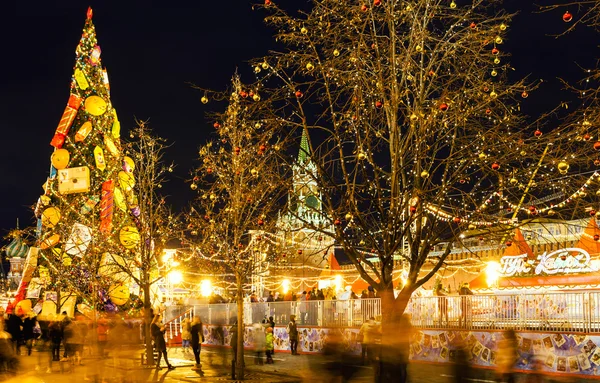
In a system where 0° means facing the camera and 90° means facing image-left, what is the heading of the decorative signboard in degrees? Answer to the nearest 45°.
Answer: approximately 0°

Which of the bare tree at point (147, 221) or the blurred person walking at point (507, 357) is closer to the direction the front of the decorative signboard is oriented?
the blurred person walking

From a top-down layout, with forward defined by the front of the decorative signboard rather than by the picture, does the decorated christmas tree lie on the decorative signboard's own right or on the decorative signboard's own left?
on the decorative signboard's own right

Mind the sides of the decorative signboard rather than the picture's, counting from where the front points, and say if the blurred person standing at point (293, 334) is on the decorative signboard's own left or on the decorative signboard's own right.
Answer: on the decorative signboard's own right

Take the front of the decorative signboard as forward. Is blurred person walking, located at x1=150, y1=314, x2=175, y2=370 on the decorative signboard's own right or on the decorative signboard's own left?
on the decorative signboard's own right

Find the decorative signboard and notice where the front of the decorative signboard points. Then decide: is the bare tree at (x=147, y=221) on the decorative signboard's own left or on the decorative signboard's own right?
on the decorative signboard's own right
